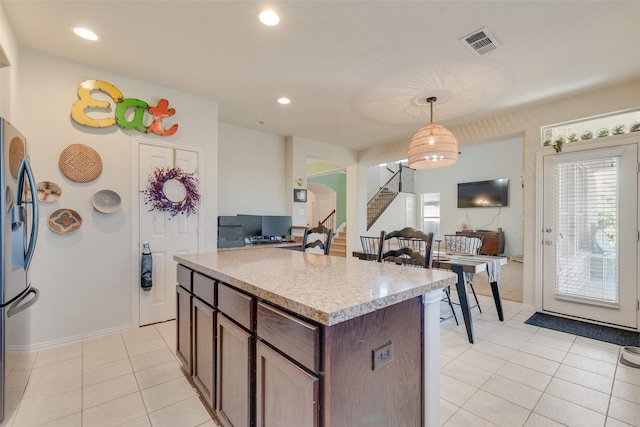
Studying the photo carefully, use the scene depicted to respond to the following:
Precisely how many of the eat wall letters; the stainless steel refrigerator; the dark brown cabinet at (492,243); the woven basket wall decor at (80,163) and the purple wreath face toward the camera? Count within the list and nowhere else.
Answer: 4

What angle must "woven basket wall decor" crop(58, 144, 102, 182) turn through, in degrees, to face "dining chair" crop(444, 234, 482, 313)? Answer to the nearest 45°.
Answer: approximately 45° to its left

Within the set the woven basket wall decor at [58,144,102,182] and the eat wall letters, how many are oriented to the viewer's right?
0

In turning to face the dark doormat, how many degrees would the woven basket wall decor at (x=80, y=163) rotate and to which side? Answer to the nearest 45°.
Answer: approximately 45° to its left

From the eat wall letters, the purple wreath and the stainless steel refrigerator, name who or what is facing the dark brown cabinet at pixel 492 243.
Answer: the stainless steel refrigerator

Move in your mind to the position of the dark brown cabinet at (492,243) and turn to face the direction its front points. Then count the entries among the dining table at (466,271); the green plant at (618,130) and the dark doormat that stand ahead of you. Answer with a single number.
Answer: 3

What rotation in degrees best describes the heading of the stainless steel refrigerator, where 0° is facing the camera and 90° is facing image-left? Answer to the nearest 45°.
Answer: approximately 270°

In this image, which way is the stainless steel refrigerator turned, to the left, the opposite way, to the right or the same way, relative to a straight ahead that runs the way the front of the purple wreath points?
to the left

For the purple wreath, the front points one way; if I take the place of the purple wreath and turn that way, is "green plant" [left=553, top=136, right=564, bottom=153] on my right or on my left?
on my left

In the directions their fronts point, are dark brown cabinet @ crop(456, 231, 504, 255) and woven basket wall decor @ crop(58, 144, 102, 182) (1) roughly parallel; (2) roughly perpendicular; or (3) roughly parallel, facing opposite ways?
roughly perpendicular

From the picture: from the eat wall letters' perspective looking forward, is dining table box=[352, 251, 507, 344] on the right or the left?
on its left

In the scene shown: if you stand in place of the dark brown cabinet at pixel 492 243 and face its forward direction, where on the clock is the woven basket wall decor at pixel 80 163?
The woven basket wall decor is roughly at 1 o'clock from the dark brown cabinet.

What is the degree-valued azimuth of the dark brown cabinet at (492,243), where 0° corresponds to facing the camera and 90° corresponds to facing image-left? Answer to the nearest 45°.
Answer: approximately 0°
